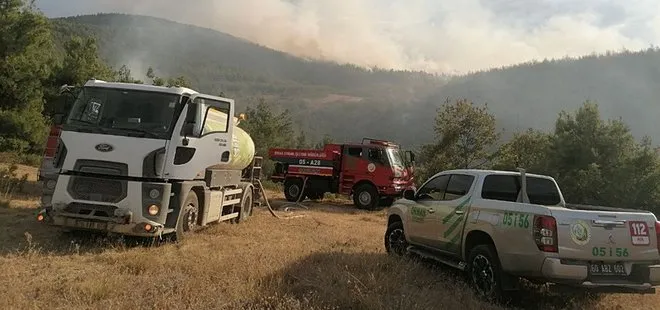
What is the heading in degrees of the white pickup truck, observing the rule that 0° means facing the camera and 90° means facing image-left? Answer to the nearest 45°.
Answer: approximately 135°

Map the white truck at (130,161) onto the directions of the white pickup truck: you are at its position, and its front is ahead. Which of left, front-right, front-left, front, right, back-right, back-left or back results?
front-left

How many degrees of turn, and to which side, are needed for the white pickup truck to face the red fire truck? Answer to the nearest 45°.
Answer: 0° — it already faces it

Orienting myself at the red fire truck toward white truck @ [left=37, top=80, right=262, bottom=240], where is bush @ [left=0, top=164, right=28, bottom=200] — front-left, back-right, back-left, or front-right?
front-right
